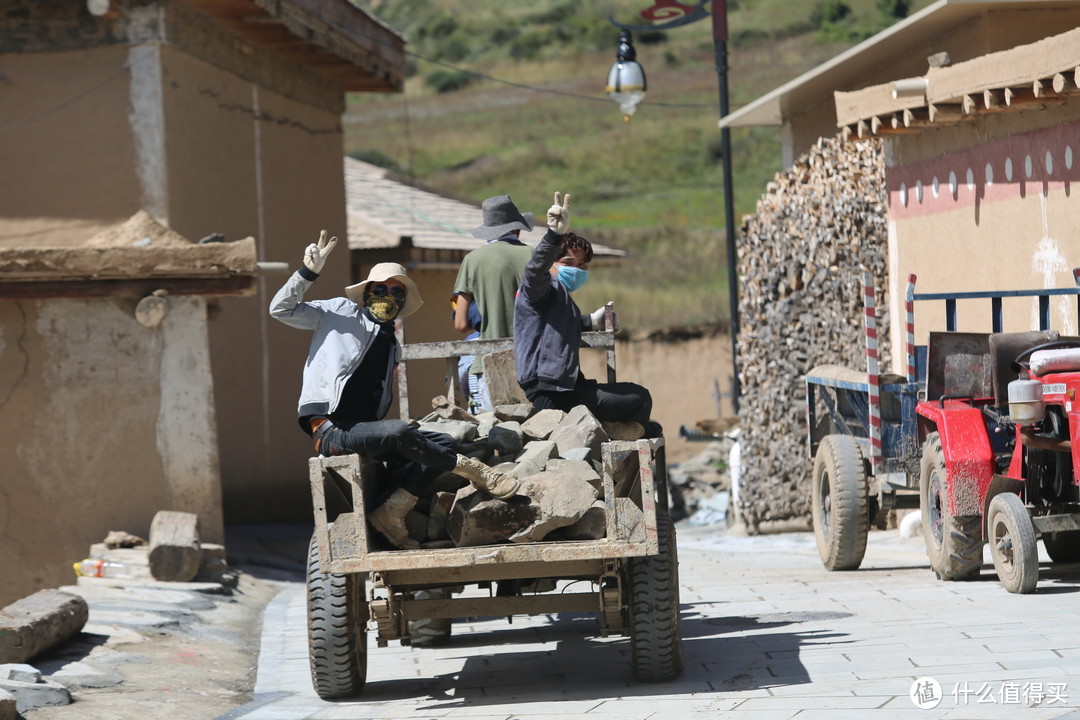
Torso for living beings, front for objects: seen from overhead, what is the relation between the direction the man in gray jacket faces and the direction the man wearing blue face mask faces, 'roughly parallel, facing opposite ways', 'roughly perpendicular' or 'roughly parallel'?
roughly parallel

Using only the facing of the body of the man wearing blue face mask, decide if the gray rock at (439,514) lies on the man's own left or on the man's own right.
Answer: on the man's own right

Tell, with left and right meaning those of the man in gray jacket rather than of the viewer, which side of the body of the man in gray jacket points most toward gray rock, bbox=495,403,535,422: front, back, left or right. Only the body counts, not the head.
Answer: left

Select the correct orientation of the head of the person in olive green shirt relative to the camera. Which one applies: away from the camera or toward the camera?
away from the camera

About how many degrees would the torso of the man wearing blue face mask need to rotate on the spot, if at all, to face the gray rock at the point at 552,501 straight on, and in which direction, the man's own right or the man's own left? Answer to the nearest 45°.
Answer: approximately 45° to the man's own right

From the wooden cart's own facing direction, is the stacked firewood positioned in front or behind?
in front

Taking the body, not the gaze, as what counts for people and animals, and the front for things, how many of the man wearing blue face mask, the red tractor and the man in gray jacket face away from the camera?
0

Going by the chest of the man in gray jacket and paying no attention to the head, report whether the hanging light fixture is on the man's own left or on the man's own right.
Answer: on the man's own left

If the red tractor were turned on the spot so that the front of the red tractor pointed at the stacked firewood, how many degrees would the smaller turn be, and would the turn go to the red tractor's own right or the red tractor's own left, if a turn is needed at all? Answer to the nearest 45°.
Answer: approximately 135° to the red tractor's own left

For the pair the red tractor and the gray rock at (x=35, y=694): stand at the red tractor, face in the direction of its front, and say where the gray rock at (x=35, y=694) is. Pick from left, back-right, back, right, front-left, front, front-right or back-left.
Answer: right

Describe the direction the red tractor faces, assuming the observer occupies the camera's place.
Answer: facing the viewer and to the right of the viewer

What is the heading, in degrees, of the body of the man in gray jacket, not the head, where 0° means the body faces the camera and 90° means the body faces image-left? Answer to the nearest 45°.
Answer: approximately 315°

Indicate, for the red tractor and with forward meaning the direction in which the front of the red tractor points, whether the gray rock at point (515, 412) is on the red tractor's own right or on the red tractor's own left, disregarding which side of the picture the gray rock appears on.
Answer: on the red tractor's own right

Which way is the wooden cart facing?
away from the camera

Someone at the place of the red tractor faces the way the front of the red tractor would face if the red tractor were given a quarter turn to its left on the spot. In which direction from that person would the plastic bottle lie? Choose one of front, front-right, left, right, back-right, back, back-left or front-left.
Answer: back-left
